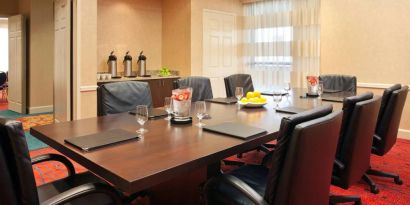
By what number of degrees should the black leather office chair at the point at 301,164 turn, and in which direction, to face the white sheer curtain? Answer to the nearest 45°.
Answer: approximately 45° to its right

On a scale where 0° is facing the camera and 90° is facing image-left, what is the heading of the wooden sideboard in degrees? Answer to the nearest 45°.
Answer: approximately 0°

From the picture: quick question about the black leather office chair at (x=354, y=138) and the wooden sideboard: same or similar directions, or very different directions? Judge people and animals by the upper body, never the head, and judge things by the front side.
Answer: very different directions

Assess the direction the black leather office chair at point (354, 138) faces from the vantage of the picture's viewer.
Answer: facing away from the viewer and to the left of the viewer

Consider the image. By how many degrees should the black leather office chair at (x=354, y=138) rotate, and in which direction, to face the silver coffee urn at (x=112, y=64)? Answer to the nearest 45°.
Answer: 0° — it already faces it

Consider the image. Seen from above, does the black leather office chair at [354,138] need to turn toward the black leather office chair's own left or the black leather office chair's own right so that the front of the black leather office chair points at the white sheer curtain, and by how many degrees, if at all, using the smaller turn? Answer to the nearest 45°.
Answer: approximately 45° to the black leather office chair's own right

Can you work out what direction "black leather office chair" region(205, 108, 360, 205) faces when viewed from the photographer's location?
facing away from the viewer and to the left of the viewer

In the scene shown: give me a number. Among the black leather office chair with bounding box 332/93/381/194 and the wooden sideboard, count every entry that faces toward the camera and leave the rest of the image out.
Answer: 1

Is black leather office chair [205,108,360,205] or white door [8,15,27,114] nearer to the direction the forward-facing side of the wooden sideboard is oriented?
the black leather office chair
